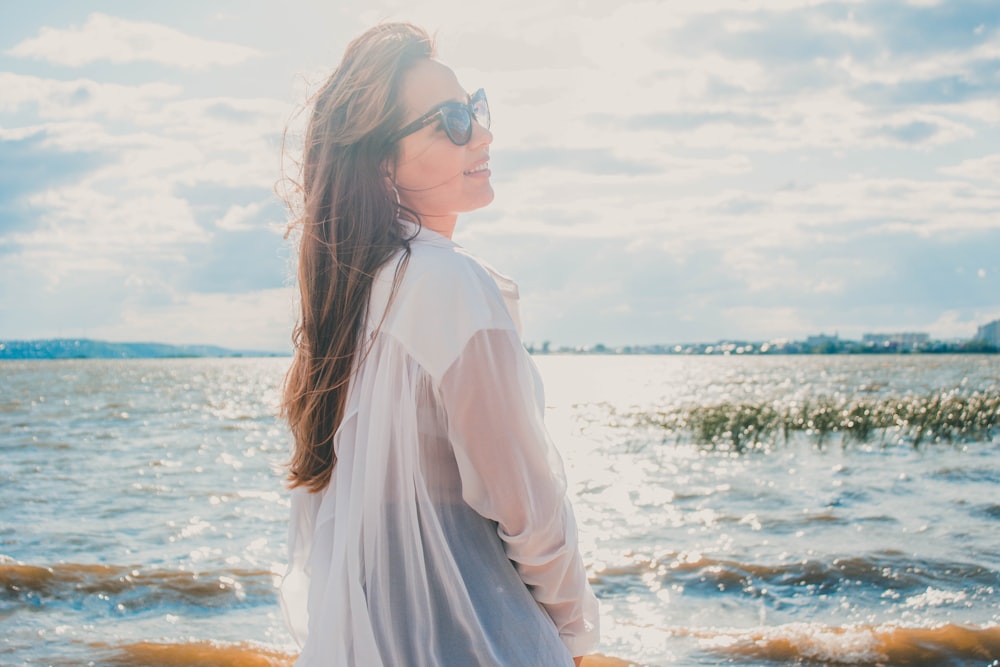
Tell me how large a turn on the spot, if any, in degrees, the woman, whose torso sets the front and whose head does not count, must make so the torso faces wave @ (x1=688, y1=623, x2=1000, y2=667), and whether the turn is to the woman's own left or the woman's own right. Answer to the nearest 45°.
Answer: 0° — they already face it

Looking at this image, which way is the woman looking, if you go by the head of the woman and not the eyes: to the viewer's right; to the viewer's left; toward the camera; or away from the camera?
to the viewer's right

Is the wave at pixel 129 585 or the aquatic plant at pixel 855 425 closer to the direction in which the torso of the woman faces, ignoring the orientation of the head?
the aquatic plant

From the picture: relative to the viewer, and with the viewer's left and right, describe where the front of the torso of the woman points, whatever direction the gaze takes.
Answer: facing away from the viewer and to the right of the viewer

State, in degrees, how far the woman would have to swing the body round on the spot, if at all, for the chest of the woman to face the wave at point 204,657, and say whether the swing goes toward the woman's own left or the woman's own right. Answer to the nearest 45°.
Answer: approximately 45° to the woman's own left

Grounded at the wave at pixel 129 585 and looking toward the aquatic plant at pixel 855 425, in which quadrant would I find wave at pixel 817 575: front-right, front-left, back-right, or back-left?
front-right

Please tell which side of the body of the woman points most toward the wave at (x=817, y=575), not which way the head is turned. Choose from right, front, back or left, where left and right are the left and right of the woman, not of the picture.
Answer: front
